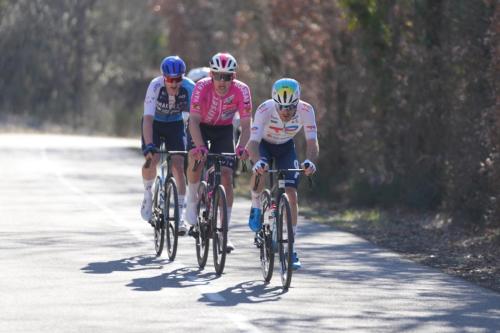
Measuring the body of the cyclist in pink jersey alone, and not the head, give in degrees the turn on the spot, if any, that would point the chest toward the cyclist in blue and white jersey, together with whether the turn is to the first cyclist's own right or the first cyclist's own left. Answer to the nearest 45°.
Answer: approximately 135° to the first cyclist's own right

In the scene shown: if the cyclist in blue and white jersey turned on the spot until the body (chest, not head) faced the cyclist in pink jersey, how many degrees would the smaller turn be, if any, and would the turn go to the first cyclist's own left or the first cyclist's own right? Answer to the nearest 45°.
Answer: approximately 45° to the first cyclist's own left

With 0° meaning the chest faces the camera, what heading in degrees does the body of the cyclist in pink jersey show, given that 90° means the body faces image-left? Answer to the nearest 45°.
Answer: approximately 0°

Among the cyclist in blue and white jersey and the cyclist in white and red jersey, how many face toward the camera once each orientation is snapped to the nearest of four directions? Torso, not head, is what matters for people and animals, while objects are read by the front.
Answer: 2
